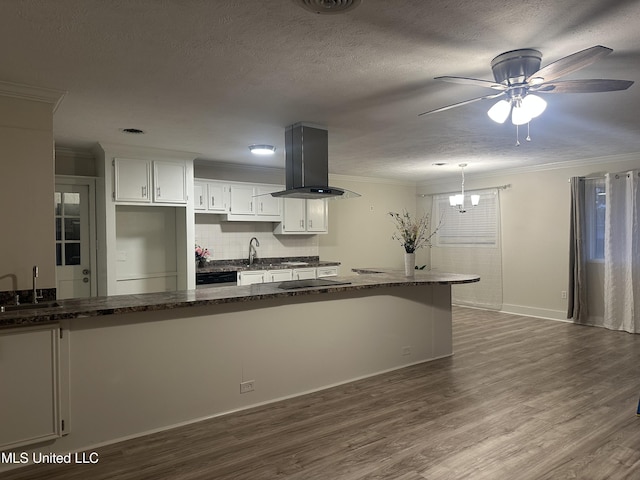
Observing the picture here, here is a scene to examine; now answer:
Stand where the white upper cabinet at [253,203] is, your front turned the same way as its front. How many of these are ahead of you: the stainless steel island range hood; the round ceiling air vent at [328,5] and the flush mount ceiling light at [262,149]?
3

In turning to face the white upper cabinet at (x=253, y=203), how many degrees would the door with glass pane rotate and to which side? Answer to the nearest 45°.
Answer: approximately 90° to its left

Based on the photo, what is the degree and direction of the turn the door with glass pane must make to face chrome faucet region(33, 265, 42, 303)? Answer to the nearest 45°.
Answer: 0° — it already faces it

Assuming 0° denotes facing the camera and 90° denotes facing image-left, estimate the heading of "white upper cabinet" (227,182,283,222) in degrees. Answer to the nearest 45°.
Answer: approximately 0°

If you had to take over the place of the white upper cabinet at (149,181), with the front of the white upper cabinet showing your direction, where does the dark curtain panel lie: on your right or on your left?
on your left

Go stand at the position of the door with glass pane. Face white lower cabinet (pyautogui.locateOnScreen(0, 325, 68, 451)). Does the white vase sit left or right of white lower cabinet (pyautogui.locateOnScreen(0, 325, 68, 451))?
left

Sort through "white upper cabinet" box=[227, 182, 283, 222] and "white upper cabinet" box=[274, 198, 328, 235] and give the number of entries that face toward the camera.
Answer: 2

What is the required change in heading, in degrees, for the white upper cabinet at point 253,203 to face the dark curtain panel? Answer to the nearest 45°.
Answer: approximately 90° to its left

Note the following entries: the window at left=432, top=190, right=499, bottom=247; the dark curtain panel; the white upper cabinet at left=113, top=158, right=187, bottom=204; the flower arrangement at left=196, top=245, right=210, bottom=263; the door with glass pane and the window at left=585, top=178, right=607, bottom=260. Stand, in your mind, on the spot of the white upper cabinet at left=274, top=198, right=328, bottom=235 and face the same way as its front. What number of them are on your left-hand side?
3

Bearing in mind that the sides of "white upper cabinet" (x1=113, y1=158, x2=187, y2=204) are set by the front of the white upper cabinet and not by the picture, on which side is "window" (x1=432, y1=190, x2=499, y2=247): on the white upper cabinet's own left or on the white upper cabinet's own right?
on the white upper cabinet's own left
